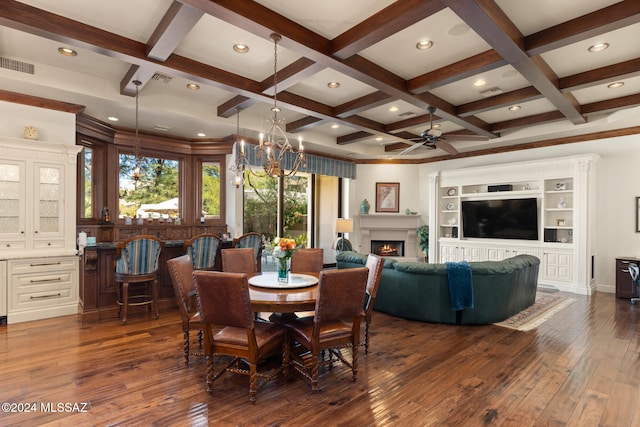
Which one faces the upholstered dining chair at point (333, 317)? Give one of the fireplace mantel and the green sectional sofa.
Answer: the fireplace mantel

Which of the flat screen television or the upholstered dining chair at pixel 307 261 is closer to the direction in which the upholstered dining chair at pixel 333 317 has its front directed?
the upholstered dining chair

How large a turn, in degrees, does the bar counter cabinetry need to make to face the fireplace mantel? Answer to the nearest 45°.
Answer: approximately 90° to its left

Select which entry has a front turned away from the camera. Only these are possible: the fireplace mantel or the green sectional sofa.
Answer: the green sectional sofa

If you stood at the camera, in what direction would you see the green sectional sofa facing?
facing away from the viewer

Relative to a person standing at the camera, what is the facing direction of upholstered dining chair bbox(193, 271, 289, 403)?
facing away from the viewer and to the right of the viewer

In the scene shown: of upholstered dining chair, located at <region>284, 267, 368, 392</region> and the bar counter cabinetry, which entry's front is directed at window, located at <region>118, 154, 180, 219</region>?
the upholstered dining chair

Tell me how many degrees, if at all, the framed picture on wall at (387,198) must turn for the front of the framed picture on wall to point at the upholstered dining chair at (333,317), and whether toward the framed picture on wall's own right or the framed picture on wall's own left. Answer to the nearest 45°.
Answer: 0° — it already faces it

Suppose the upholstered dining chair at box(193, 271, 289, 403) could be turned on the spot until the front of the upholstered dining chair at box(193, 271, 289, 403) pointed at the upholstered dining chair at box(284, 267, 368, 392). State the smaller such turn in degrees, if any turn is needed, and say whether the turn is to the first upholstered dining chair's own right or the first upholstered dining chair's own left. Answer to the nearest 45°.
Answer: approximately 45° to the first upholstered dining chair's own right
